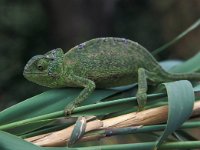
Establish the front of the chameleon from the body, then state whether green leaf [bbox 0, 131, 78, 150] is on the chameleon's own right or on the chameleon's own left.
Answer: on the chameleon's own left

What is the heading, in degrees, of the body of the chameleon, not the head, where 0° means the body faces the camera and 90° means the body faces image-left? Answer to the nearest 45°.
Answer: approximately 90°
